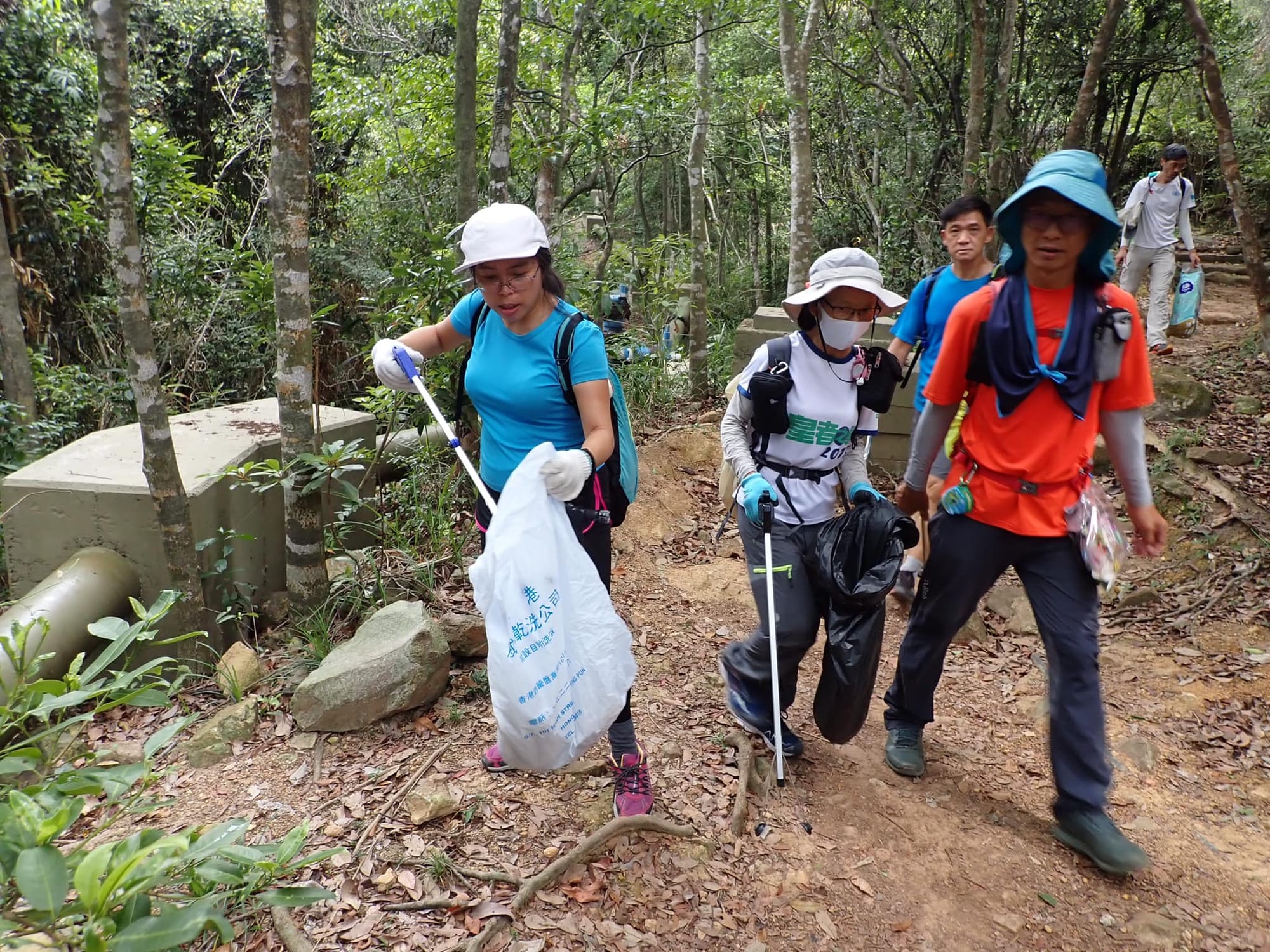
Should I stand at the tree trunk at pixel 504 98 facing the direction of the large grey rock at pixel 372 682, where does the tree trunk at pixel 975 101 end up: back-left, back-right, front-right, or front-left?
back-left

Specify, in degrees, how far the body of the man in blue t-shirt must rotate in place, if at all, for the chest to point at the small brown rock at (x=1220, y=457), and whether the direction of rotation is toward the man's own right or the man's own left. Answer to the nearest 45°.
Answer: approximately 135° to the man's own left

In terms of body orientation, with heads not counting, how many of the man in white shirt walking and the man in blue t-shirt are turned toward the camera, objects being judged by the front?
2

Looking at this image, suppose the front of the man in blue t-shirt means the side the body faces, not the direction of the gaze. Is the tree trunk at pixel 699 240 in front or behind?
behind

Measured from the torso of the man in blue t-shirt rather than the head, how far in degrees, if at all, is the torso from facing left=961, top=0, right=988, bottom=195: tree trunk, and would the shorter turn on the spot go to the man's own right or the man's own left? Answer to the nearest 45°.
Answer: approximately 180°
